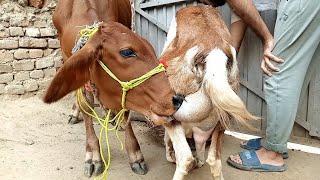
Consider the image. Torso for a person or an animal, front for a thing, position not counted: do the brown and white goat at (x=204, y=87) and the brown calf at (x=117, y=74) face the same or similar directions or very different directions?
very different directions

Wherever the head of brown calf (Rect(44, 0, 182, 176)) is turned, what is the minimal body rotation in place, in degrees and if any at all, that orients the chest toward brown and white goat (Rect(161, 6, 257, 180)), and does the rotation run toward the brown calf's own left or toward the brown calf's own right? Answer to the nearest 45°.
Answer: approximately 90° to the brown calf's own left

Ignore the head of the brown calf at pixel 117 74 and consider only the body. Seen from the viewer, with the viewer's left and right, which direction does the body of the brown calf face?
facing the viewer
